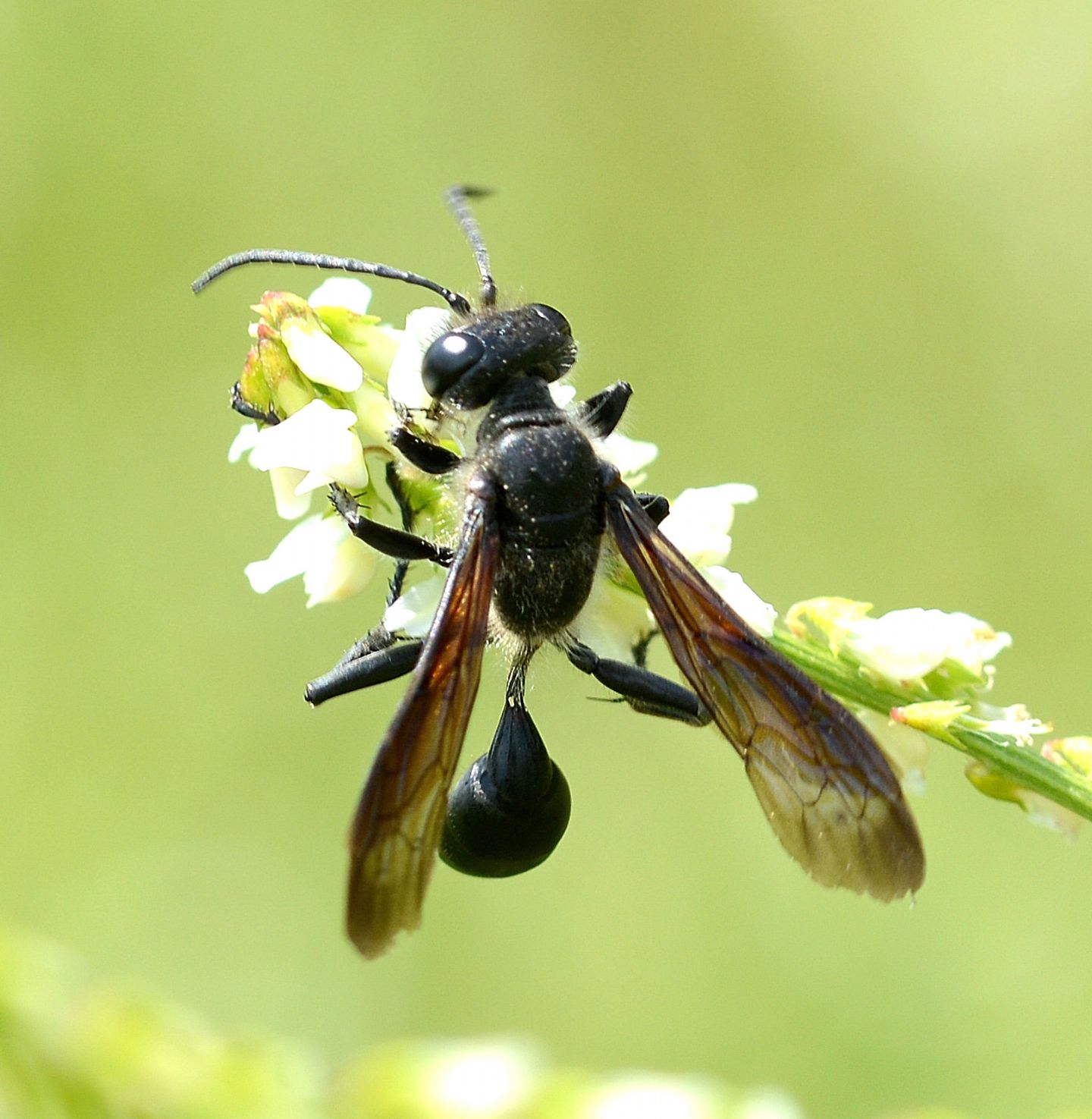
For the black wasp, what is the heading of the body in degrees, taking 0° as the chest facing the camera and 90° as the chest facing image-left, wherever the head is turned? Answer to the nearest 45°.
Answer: approximately 180°
